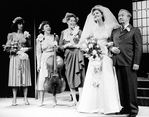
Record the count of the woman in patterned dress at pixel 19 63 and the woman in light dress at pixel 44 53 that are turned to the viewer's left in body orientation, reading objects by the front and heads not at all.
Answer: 0

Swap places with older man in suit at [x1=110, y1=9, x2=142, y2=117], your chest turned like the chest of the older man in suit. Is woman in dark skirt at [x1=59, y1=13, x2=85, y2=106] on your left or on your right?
on your right

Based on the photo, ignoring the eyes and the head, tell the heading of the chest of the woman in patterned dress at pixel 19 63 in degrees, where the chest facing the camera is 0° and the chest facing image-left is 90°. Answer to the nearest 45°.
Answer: approximately 0°

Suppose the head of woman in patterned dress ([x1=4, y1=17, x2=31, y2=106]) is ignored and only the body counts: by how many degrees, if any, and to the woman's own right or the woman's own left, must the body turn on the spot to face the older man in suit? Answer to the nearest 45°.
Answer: approximately 45° to the woman's own left

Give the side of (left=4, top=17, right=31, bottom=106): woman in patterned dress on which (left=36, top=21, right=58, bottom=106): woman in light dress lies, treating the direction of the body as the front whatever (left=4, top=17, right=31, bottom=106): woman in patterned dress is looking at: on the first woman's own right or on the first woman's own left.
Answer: on the first woman's own left

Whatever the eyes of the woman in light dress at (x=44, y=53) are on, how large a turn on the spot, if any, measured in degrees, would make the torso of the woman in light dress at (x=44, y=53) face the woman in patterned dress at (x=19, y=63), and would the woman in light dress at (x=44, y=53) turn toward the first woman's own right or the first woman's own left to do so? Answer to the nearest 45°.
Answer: approximately 135° to the first woman's own right

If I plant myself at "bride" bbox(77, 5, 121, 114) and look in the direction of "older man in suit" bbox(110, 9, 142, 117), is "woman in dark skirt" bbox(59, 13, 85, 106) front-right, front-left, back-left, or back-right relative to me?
back-left

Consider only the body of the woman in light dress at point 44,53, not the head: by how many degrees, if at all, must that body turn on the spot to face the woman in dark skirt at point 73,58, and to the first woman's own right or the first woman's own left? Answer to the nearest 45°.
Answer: approximately 45° to the first woman's own left

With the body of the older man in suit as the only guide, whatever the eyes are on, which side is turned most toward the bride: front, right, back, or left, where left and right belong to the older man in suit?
right

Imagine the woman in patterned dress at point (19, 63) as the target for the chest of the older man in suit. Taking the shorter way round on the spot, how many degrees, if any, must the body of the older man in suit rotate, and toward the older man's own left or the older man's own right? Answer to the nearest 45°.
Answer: approximately 90° to the older man's own right
